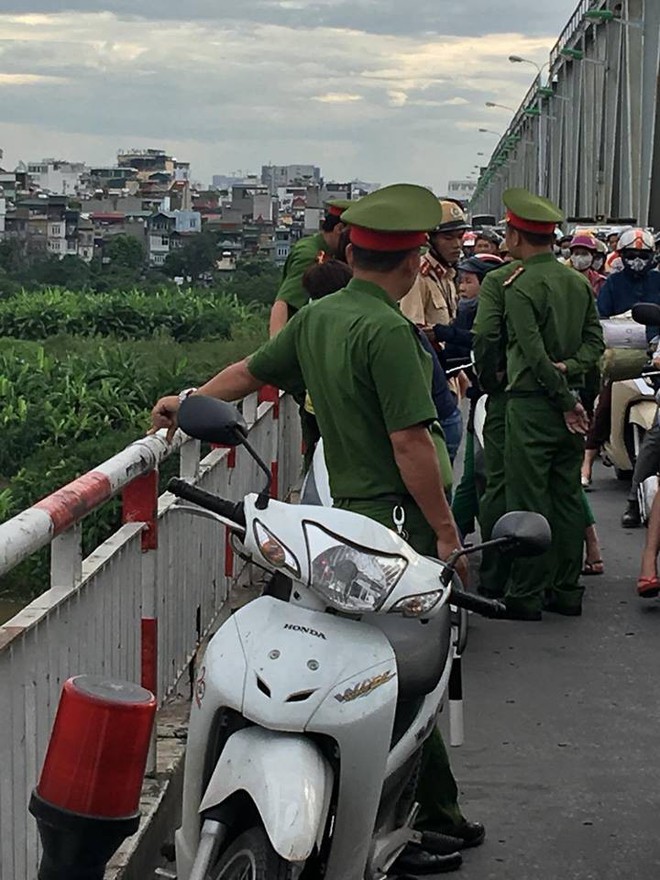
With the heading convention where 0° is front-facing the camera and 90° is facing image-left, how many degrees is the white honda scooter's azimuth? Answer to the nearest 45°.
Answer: approximately 45°

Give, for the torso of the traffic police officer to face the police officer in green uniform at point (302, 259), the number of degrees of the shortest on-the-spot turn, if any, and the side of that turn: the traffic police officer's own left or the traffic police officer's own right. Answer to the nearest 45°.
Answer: approximately 90° to the traffic police officer's own right

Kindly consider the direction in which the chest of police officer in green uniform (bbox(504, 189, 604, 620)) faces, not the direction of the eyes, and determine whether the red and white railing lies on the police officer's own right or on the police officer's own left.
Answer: on the police officer's own left

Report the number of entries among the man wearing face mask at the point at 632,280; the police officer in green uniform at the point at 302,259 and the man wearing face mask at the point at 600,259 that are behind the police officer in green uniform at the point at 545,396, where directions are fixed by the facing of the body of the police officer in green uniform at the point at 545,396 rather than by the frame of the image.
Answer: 0

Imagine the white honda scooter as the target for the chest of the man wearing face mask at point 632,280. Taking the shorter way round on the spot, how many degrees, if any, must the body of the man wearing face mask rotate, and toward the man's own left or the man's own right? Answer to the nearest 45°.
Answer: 0° — they already face it

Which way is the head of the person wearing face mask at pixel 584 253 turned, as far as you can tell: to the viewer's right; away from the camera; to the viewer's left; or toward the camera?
toward the camera

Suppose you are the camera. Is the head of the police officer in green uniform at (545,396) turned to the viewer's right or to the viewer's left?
to the viewer's left

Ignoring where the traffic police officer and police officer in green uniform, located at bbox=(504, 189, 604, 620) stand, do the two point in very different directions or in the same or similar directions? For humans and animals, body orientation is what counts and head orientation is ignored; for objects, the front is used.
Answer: very different directions

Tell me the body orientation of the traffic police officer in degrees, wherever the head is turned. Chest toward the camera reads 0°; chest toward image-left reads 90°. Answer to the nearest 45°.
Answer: approximately 315°

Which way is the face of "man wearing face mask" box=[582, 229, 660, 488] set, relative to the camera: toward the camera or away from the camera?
toward the camera

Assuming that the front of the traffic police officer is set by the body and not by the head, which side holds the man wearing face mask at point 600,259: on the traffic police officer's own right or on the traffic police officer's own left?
on the traffic police officer's own left

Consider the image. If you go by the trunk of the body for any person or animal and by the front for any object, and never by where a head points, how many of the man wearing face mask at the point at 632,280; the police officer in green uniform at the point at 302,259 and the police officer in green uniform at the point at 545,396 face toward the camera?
1

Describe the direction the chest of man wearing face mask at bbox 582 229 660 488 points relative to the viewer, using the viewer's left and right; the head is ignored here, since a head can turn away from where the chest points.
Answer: facing the viewer
